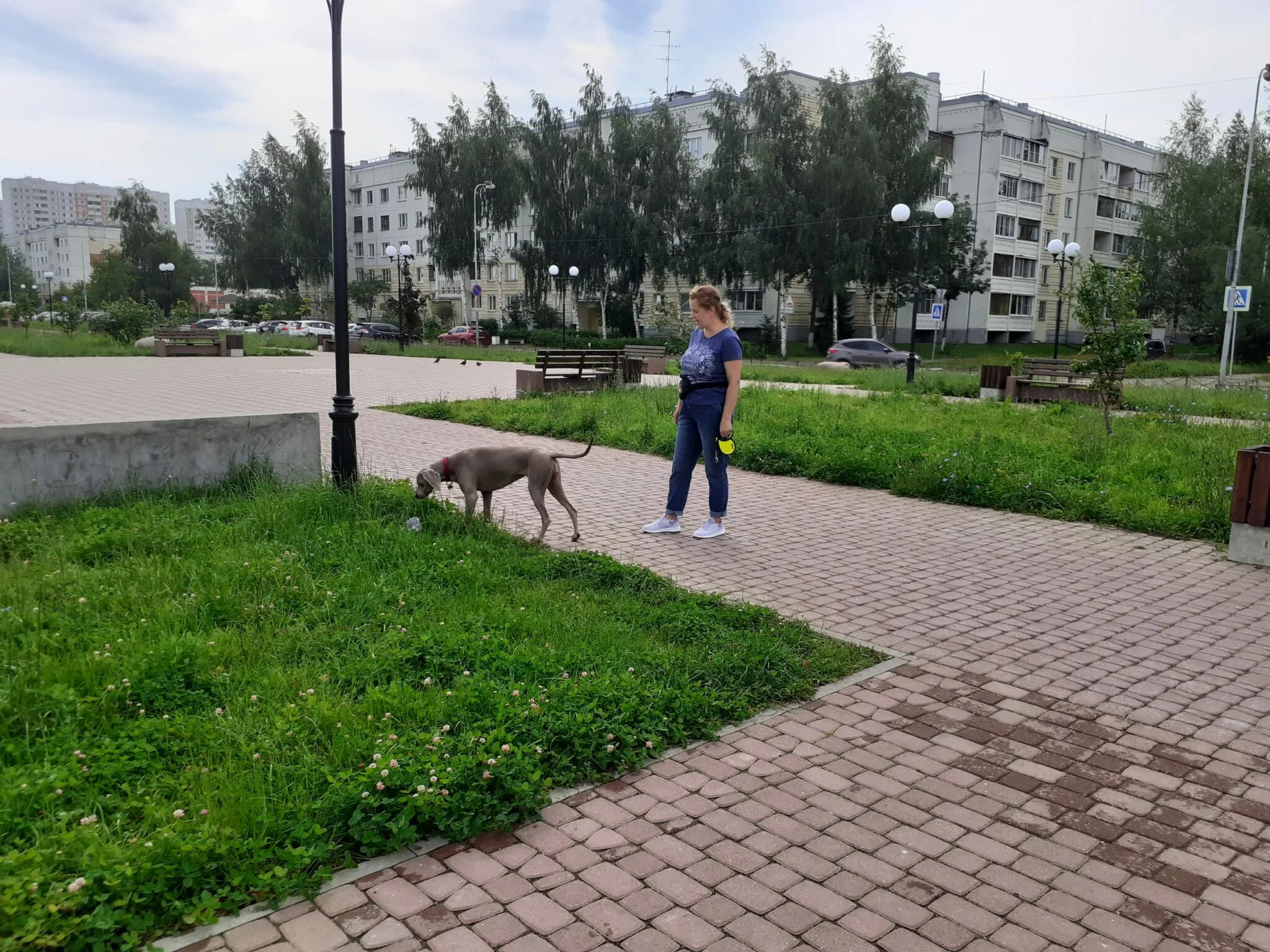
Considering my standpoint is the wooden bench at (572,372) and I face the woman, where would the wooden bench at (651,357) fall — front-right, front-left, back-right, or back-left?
back-left

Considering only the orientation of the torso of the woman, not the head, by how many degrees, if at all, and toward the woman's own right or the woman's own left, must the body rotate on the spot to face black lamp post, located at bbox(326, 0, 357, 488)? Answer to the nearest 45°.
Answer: approximately 45° to the woman's own right
